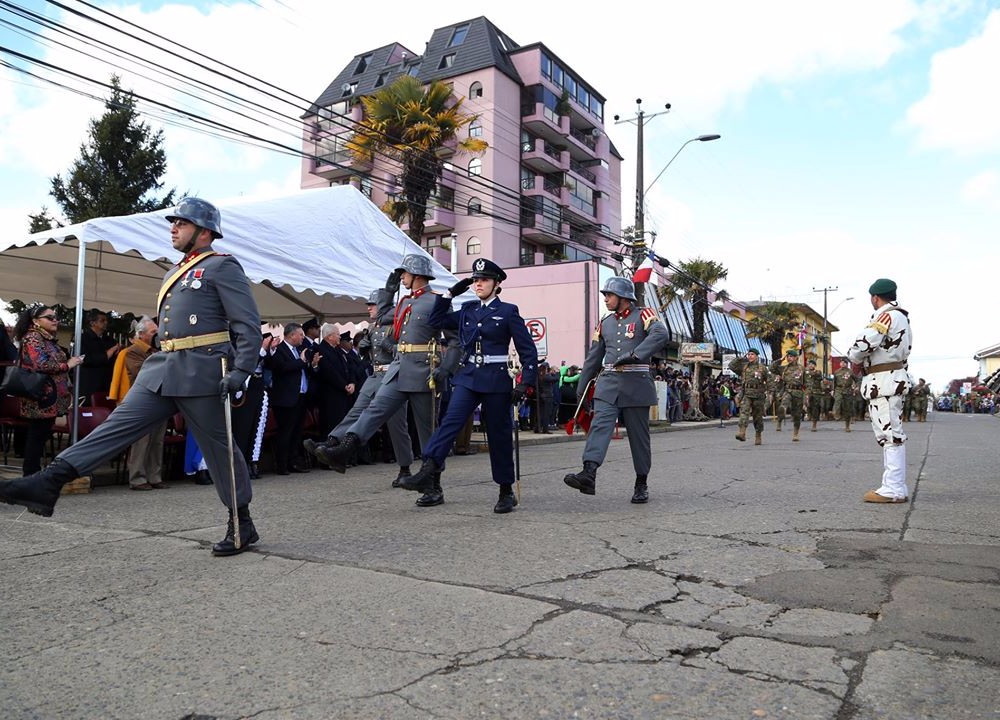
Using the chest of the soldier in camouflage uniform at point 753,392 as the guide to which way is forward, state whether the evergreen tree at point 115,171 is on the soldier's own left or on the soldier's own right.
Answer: on the soldier's own right

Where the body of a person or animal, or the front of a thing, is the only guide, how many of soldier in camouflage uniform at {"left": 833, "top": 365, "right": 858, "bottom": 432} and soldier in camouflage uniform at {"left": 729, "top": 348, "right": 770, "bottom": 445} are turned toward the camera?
2

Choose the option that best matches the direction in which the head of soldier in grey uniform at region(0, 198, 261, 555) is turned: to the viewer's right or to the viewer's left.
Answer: to the viewer's left

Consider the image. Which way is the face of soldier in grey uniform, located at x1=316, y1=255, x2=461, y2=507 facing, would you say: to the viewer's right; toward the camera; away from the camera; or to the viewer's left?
to the viewer's left

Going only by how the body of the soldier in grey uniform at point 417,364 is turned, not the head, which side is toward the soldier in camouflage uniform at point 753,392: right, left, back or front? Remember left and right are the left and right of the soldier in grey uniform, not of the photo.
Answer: back

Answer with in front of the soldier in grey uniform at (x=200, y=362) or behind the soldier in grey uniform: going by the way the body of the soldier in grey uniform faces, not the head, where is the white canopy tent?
behind

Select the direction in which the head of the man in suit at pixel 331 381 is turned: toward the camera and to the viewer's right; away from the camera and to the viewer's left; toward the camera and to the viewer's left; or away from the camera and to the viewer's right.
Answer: toward the camera and to the viewer's right

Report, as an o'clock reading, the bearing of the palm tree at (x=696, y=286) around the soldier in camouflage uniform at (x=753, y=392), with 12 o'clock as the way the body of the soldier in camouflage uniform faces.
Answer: The palm tree is roughly at 6 o'clock from the soldier in camouflage uniform.

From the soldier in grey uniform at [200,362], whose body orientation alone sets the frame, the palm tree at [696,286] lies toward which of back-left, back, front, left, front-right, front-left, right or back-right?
back

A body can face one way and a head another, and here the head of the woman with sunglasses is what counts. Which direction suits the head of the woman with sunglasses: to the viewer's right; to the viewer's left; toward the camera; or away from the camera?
to the viewer's right

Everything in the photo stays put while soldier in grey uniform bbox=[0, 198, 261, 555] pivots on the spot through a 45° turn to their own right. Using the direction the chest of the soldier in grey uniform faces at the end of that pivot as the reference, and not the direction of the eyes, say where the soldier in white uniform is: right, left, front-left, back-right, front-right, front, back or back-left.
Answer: back

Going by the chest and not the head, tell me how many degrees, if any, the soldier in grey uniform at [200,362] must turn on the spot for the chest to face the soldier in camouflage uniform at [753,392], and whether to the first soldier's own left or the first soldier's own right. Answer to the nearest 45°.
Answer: approximately 180°
